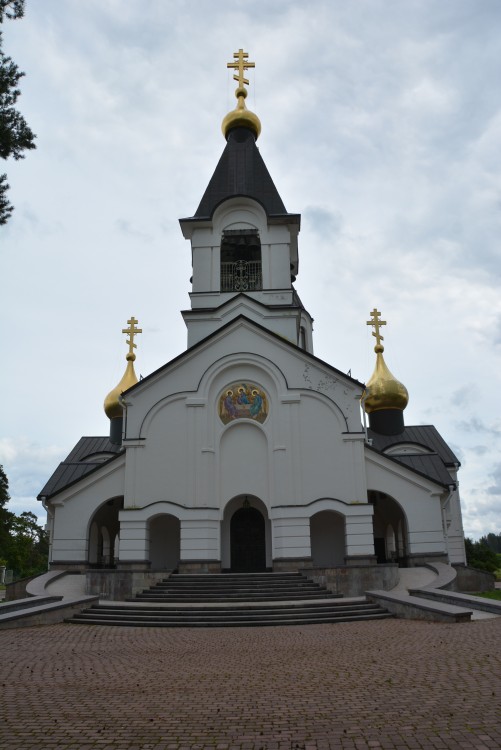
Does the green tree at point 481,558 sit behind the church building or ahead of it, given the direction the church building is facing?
behind

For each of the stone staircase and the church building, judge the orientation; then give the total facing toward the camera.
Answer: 2

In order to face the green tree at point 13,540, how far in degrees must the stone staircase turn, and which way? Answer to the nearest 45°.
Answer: approximately 135° to its right

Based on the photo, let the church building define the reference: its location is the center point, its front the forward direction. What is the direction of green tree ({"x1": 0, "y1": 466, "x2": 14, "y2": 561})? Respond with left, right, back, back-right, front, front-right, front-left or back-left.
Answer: back-right

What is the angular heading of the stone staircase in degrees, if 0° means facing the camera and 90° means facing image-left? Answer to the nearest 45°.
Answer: approximately 0°

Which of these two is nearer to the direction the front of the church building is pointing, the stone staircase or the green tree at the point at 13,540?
the stone staircase

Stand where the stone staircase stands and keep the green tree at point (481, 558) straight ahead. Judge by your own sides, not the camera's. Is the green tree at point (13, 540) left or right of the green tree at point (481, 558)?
left

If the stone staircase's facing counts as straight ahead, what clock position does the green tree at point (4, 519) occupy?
The green tree is roughly at 5 o'clock from the stone staircase.

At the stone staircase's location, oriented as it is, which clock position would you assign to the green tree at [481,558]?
The green tree is roughly at 7 o'clock from the stone staircase.
